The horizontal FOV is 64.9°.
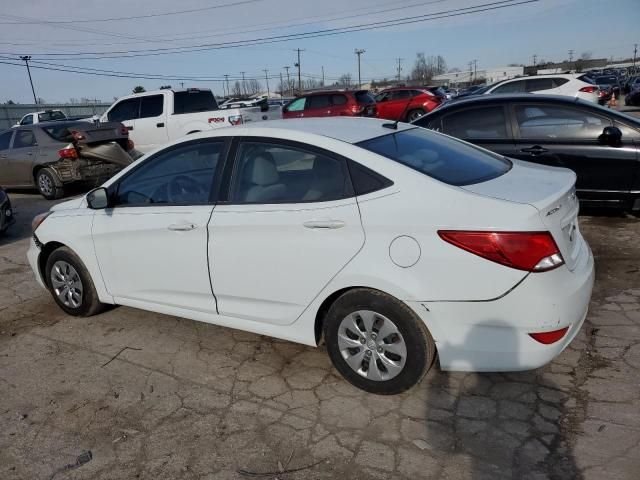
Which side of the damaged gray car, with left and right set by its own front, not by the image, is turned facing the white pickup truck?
right

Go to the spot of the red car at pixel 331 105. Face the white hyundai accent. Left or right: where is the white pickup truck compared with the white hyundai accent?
right

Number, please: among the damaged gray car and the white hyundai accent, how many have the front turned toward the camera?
0

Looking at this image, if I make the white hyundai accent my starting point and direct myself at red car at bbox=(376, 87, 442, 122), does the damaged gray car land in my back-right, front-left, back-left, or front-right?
front-left

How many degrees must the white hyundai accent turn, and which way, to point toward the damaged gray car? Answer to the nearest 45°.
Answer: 0° — it already faces it

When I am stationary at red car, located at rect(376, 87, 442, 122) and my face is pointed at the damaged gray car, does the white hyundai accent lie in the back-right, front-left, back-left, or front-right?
front-left

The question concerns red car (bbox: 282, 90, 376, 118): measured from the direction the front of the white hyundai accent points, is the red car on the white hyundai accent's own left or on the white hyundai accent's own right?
on the white hyundai accent's own right

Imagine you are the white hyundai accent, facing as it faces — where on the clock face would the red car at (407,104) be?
The red car is roughly at 2 o'clock from the white hyundai accent.

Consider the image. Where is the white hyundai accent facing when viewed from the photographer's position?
facing away from the viewer and to the left of the viewer

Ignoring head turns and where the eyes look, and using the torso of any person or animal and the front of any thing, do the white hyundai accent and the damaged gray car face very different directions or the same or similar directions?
same or similar directions

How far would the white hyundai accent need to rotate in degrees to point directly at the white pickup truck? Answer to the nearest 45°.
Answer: approximately 45° to its right

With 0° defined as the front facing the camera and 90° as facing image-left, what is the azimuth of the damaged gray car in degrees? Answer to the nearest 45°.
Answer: approximately 135°

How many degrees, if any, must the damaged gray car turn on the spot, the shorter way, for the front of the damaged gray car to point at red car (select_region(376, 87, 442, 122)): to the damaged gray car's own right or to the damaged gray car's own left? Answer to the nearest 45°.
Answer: approximately 90° to the damaged gray car's own right
